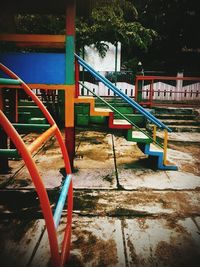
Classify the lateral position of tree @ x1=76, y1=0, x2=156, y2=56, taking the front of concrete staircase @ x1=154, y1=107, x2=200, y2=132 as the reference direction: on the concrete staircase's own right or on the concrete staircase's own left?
on the concrete staircase's own right

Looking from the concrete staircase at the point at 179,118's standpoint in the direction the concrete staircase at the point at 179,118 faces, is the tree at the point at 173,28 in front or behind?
behind

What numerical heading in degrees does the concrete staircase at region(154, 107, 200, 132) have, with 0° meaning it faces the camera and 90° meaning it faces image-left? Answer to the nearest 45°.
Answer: approximately 0°
